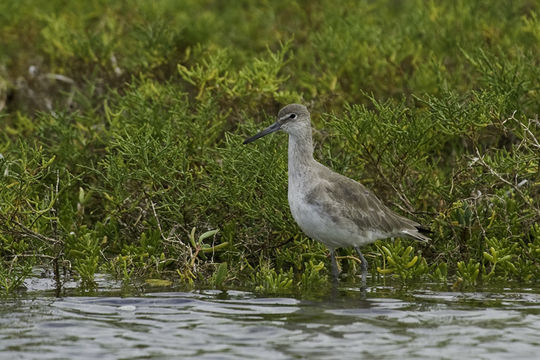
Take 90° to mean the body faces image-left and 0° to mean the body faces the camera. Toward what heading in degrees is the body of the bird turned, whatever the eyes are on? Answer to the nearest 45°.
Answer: approximately 90°
